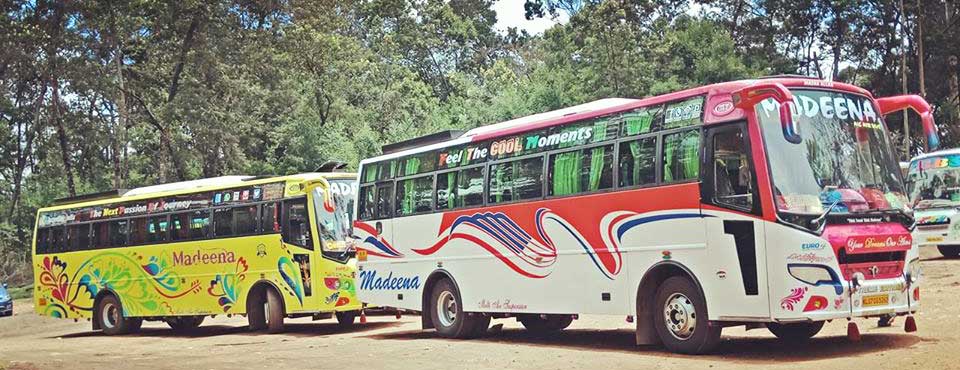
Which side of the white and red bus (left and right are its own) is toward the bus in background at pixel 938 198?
left

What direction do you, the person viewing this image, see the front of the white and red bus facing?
facing the viewer and to the right of the viewer

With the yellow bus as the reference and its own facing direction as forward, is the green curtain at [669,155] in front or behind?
in front

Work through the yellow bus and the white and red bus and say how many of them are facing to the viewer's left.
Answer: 0

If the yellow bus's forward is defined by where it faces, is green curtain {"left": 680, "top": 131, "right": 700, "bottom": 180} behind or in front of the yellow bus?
in front

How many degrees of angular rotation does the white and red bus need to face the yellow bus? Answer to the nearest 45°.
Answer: approximately 180°
